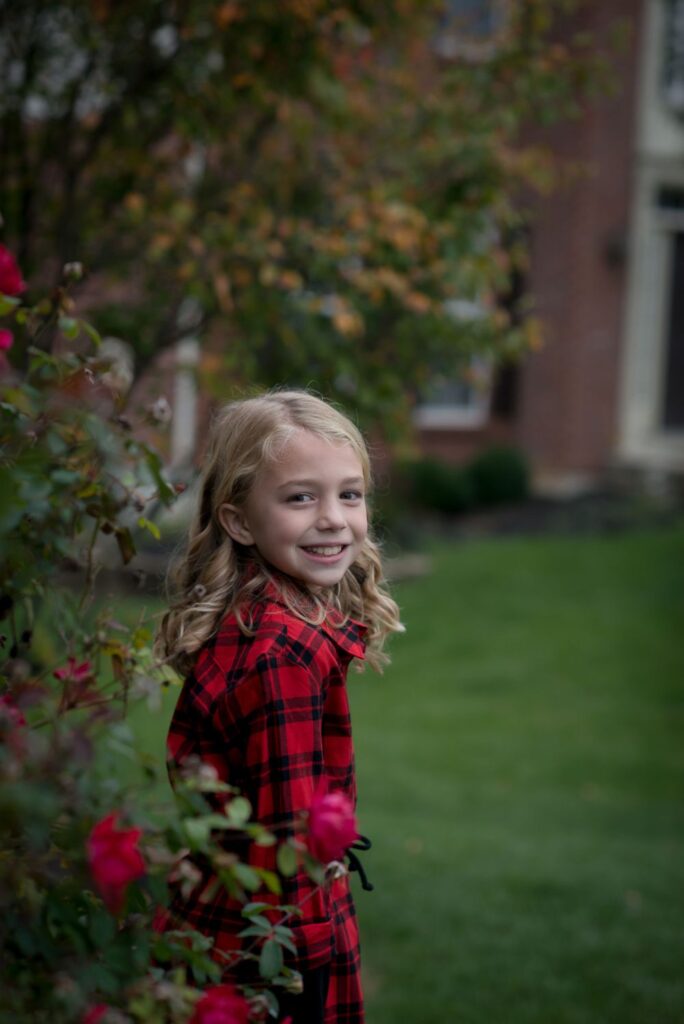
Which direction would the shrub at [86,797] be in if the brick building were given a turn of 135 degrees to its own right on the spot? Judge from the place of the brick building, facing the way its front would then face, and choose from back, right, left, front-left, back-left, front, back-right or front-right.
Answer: back-left

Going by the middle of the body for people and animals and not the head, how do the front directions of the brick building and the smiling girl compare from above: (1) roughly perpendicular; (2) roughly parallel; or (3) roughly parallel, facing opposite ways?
roughly perpendicular

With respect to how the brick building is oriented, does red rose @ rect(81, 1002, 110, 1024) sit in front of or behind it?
in front

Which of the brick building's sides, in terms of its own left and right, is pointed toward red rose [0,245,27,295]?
front

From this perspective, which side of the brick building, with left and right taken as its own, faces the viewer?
front

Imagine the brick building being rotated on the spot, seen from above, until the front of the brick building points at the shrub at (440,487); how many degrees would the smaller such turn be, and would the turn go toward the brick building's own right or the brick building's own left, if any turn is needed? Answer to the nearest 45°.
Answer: approximately 45° to the brick building's own right

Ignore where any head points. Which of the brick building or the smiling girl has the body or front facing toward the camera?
the brick building

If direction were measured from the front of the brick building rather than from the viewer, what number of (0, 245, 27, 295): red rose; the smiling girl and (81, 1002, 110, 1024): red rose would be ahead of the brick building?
3
